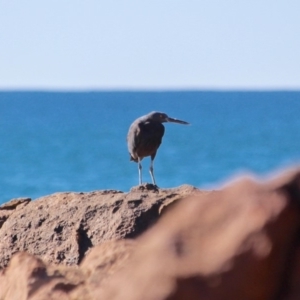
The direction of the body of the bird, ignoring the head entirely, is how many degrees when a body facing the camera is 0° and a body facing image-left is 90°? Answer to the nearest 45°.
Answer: approximately 315°

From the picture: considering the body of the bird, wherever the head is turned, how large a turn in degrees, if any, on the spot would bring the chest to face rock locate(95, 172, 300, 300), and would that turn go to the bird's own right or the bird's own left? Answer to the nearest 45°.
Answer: approximately 45° to the bird's own right
